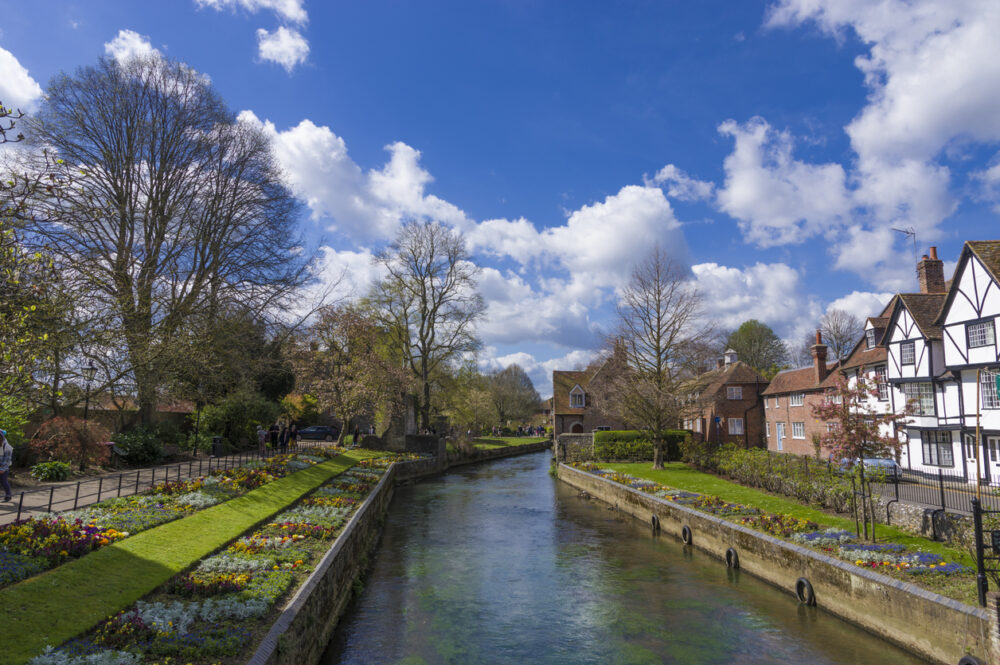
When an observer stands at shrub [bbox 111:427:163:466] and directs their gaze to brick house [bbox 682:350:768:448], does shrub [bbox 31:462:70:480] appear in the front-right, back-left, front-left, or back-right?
back-right

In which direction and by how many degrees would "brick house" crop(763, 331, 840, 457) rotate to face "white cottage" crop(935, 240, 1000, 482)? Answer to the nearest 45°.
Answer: approximately 90° to its left

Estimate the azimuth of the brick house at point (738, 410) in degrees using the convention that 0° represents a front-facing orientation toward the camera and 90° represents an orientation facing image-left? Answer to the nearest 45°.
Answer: approximately 45°

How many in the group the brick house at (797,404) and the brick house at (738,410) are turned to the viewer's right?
0

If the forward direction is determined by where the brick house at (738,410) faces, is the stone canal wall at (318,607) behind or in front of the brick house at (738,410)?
in front

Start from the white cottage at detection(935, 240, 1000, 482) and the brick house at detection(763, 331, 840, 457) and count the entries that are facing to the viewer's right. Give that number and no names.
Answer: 0

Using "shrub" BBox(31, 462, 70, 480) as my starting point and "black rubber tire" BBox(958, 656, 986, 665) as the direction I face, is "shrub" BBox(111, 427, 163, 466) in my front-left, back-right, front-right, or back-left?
back-left

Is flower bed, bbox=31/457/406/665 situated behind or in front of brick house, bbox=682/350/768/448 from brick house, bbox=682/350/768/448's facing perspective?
in front

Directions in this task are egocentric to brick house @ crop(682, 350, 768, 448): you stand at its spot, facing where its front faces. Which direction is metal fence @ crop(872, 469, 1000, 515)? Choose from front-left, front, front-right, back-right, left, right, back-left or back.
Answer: front-left

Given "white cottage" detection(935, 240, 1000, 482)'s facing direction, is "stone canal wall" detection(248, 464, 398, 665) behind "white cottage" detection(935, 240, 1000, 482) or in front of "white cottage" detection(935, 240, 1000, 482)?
in front

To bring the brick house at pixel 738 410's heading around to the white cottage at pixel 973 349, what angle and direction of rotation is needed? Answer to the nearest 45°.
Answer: approximately 90° to its left

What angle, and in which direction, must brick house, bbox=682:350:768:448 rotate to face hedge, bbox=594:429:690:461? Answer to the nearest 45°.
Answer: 0° — it already faces it
